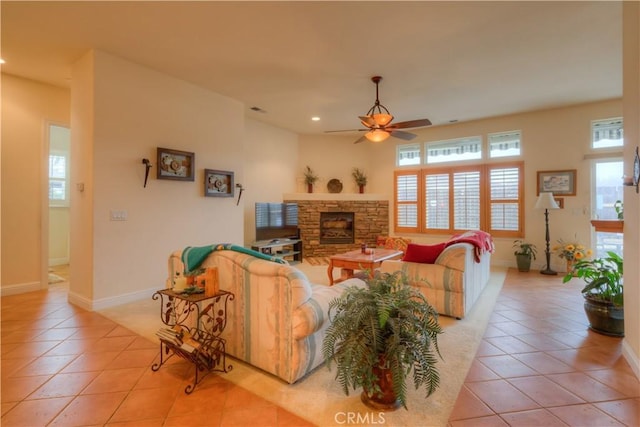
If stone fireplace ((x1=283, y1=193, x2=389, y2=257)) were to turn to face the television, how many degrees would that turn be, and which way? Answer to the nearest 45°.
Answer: approximately 45° to its right

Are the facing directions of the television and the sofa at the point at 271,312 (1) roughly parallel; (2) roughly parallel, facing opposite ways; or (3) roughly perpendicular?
roughly perpendicular

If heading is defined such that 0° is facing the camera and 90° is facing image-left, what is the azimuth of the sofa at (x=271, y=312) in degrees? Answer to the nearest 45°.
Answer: approximately 225°

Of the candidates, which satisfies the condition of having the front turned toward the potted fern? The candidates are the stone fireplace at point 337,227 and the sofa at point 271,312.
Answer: the stone fireplace

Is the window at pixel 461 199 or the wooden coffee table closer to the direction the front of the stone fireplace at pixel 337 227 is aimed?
the wooden coffee table

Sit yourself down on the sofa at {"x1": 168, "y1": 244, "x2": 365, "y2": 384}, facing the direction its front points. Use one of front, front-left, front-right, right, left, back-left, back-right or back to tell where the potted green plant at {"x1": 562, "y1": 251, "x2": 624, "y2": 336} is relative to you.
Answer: front-right

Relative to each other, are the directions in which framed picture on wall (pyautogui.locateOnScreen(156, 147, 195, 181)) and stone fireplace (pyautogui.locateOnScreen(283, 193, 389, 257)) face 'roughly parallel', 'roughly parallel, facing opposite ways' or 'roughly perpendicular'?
roughly perpendicular

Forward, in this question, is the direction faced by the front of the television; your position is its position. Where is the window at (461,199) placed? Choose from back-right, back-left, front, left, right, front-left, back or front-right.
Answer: front-left

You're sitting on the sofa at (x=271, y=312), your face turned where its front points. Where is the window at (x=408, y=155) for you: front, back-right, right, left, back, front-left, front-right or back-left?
front

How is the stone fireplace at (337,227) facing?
toward the camera

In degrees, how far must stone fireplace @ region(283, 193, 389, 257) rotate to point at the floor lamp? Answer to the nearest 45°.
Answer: approximately 45° to its left

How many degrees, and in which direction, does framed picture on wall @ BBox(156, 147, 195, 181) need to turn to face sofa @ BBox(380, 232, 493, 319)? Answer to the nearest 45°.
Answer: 0° — it already faces it

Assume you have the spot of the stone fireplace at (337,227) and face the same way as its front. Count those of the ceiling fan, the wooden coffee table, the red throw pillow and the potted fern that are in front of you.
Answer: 4

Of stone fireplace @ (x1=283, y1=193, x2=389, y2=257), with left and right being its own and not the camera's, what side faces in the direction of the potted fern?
front

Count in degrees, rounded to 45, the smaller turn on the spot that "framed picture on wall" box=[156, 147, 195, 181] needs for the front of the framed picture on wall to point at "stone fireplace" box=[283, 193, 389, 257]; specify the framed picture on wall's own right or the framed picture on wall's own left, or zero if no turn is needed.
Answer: approximately 90° to the framed picture on wall's own left

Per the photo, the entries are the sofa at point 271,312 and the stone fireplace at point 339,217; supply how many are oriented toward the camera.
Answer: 1

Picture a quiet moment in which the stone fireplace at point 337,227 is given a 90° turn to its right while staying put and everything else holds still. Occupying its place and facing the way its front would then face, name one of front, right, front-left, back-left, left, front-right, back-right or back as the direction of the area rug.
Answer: left

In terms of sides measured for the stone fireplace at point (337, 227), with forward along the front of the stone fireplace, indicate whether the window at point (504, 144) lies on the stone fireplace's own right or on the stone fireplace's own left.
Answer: on the stone fireplace's own left

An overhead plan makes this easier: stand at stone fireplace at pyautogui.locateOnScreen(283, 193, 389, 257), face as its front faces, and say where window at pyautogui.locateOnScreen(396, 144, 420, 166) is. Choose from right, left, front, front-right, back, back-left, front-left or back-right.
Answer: left
